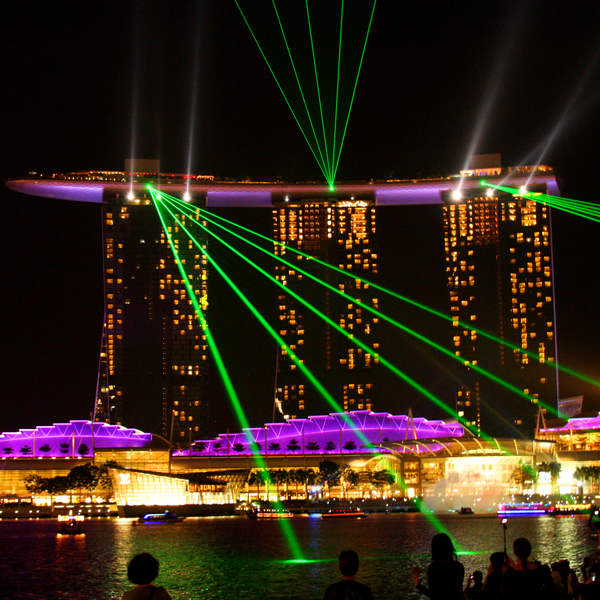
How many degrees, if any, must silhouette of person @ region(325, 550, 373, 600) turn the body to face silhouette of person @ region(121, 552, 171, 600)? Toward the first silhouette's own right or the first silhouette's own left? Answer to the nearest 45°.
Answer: approximately 90° to the first silhouette's own left

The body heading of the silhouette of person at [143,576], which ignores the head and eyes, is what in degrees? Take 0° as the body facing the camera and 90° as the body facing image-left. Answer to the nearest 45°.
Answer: approximately 180°

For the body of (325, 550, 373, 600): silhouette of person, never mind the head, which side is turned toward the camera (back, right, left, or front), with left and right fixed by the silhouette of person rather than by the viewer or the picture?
back

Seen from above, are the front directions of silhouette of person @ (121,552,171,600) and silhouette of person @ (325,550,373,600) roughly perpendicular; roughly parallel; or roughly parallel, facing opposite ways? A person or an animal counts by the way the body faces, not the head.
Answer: roughly parallel

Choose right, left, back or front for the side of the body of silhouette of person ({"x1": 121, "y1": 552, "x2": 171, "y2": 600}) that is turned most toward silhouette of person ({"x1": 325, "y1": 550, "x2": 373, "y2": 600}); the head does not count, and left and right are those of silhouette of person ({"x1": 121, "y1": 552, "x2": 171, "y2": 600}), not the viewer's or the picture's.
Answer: right

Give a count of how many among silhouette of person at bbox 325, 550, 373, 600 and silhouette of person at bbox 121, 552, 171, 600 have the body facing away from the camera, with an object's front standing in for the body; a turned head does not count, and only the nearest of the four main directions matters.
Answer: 2
